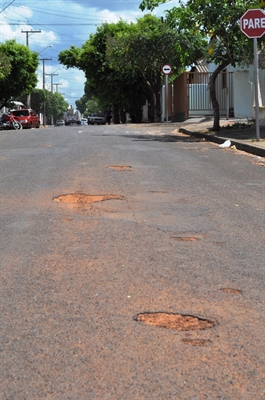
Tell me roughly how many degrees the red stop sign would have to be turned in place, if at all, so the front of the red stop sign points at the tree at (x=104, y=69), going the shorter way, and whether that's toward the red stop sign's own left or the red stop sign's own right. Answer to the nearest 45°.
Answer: approximately 180°

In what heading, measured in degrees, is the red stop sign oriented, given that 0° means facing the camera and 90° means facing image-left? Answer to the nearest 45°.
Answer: approximately 0°

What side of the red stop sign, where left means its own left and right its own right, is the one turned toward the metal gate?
back

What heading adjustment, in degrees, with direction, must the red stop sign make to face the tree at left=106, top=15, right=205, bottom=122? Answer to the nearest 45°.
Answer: approximately 180°

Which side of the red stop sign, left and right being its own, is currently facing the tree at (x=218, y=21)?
back
